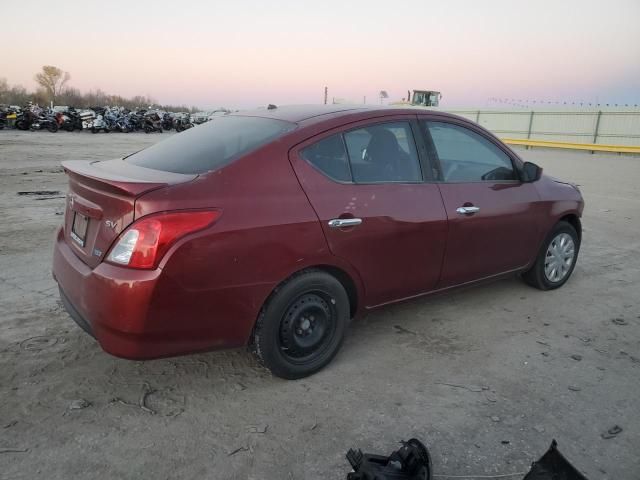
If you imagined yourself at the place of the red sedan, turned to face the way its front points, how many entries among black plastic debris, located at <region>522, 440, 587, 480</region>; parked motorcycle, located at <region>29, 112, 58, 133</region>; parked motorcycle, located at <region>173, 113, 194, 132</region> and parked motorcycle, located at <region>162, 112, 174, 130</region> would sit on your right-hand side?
1

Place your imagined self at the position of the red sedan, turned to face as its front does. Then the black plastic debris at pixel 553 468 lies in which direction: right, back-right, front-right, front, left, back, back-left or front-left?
right

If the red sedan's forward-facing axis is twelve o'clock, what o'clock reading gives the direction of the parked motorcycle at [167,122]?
The parked motorcycle is roughly at 10 o'clock from the red sedan.

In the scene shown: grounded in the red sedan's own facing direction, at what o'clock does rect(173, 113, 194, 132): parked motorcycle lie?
The parked motorcycle is roughly at 10 o'clock from the red sedan.

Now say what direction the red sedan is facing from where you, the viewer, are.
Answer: facing away from the viewer and to the right of the viewer

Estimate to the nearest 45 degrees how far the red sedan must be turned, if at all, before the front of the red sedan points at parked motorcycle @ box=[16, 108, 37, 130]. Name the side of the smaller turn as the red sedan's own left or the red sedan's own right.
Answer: approximately 90° to the red sedan's own left

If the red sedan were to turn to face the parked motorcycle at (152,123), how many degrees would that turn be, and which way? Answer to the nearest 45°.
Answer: approximately 45° to its left

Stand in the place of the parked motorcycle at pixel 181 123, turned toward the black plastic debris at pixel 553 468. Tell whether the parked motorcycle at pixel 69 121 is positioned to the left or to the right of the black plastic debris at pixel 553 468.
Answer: right

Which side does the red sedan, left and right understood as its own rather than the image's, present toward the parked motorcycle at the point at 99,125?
left

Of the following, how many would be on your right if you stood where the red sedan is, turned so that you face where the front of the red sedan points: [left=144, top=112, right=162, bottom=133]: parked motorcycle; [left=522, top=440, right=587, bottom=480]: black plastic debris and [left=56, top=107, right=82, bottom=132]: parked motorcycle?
1

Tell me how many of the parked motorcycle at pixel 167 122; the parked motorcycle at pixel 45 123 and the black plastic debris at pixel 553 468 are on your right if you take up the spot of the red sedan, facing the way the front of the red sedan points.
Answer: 1

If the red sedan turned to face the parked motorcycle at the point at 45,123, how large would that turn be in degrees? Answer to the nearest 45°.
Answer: approximately 90° to its left
